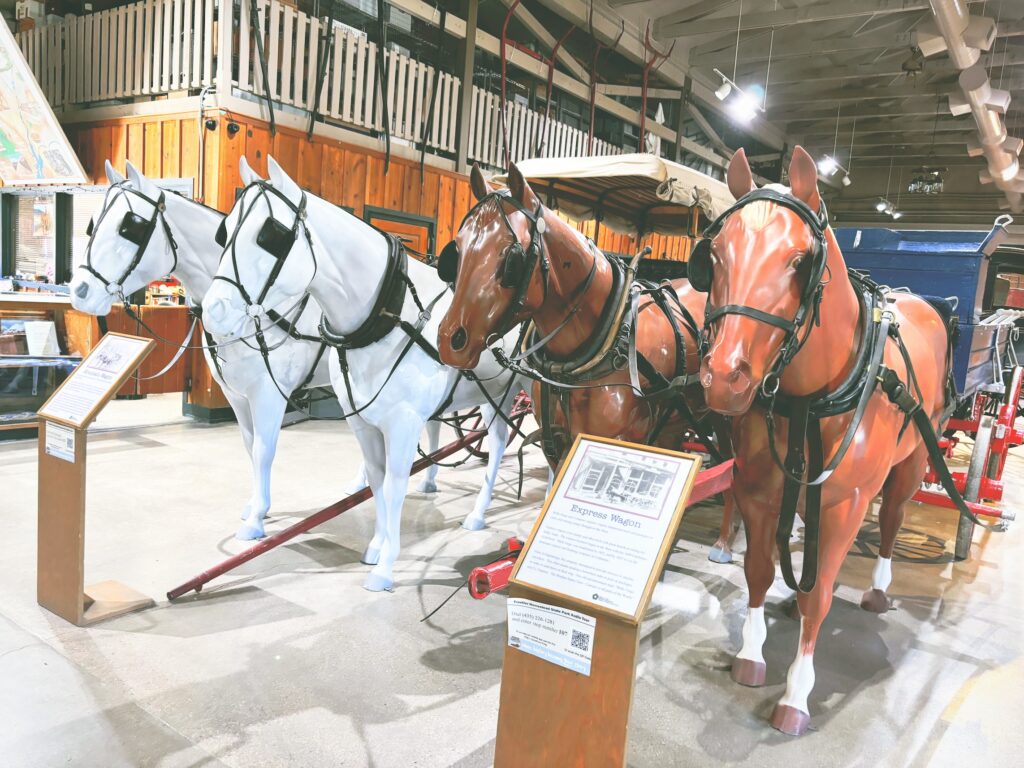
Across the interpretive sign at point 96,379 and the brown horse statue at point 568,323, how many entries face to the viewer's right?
0

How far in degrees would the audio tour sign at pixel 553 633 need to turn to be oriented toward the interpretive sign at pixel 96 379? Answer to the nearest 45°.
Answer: approximately 90° to its right

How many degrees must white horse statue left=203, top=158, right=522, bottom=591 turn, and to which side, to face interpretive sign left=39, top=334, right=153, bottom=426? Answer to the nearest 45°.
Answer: approximately 45° to its right

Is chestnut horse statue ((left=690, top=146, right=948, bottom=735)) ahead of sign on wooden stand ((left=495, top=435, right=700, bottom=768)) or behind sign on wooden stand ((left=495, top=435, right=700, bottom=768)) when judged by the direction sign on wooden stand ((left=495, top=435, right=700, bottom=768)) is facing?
behind

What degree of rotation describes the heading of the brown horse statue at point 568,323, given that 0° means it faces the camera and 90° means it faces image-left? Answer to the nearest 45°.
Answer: approximately 45°

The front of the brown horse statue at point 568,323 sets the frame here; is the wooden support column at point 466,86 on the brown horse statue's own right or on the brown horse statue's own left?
on the brown horse statue's own right

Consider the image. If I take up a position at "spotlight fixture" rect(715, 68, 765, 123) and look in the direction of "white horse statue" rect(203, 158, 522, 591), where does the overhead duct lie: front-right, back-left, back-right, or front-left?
back-left

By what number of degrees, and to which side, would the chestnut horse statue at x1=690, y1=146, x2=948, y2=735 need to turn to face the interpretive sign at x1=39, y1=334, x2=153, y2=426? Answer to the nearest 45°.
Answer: approximately 45° to its right

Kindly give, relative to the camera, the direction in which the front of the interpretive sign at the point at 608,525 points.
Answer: facing the viewer and to the left of the viewer

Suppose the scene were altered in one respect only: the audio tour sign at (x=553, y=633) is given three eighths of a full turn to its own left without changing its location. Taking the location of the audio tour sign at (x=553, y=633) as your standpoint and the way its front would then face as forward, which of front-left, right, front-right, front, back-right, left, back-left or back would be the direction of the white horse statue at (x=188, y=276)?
back-left

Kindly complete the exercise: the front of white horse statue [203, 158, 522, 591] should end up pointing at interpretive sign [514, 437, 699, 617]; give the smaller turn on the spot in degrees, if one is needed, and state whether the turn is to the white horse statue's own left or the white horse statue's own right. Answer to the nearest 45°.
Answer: approximately 45° to the white horse statue's own left
